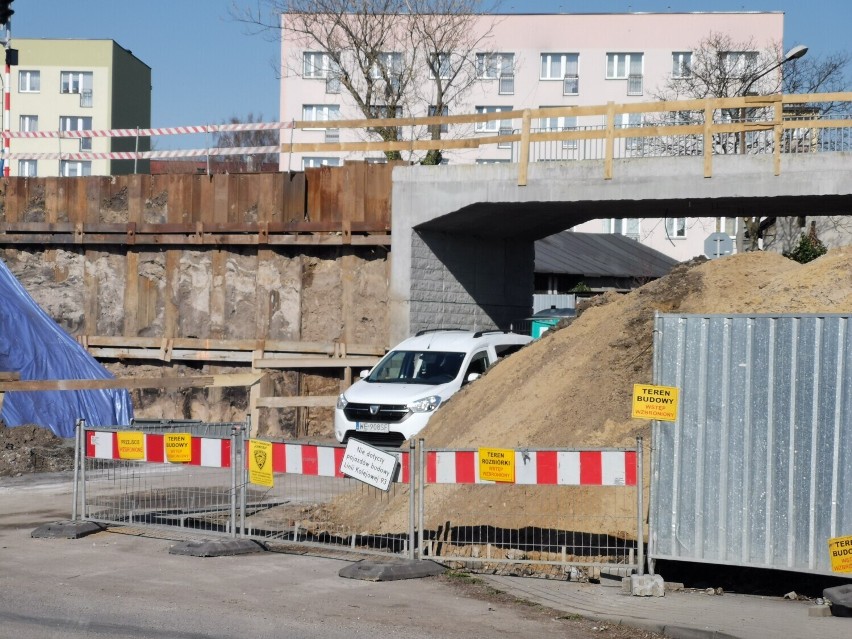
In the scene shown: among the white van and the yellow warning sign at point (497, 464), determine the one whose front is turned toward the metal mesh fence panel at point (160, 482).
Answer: the white van

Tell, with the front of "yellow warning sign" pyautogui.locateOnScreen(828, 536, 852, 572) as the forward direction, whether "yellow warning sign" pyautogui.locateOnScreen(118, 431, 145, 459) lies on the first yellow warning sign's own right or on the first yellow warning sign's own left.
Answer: on the first yellow warning sign's own right

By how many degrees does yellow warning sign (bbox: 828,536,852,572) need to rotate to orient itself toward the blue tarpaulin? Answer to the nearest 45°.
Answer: approximately 135° to its right

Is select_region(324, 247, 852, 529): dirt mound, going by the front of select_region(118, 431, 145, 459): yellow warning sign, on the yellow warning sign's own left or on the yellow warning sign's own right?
on the yellow warning sign's own left

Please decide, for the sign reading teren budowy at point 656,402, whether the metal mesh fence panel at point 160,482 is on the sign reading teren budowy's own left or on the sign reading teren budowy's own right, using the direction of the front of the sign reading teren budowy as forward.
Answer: on the sign reading teren budowy's own right

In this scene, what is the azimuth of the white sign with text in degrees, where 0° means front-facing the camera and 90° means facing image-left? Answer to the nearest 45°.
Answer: approximately 0°

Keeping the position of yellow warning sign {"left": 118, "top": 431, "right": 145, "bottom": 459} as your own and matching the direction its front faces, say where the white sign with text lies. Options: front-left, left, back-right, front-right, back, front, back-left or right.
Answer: front-left

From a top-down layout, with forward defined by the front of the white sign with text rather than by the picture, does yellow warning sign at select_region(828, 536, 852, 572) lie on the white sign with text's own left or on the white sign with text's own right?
on the white sign with text's own left

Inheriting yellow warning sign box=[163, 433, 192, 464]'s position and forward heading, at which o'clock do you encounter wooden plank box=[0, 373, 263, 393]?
The wooden plank is roughly at 6 o'clock from the yellow warning sign.

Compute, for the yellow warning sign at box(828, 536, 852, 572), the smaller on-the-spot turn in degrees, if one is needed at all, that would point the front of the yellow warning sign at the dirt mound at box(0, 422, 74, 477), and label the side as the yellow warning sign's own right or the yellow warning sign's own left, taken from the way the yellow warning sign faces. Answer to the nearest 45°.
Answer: approximately 135° to the yellow warning sign's own right

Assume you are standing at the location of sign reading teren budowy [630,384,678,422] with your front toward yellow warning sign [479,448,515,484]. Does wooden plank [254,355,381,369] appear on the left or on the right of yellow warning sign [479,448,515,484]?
right

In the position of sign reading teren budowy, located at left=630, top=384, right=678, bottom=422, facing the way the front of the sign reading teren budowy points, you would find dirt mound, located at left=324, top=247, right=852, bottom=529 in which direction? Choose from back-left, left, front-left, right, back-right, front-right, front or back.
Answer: back
